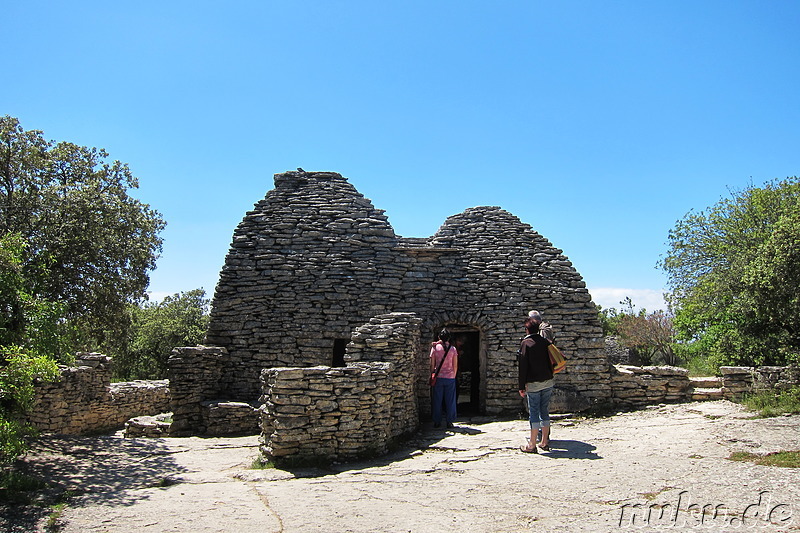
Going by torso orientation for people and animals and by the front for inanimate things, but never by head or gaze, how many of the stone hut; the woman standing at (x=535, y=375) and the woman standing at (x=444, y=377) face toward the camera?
1

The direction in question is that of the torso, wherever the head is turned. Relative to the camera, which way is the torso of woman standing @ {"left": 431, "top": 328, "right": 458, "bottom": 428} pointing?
away from the camera

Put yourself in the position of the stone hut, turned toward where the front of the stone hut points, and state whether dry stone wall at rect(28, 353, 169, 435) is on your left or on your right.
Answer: on your right

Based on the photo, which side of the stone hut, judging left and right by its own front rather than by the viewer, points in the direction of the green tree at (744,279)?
left

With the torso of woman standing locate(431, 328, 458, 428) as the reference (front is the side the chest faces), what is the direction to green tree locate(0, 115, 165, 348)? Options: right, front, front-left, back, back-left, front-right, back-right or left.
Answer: left

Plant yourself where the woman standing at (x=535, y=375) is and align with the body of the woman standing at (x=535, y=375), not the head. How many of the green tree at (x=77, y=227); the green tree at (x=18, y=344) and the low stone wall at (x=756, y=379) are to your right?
1

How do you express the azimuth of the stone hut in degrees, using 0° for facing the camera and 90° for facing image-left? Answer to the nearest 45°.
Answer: approximately 0°

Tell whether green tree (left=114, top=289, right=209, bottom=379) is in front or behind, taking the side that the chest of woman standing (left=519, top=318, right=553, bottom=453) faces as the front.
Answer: in front

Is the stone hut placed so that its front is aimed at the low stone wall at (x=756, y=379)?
no

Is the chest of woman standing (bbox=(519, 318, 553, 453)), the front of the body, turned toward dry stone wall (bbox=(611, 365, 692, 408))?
no

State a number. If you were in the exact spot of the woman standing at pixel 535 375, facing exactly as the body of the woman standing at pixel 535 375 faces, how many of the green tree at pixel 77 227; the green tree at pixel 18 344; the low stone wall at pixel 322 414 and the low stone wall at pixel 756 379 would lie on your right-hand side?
1

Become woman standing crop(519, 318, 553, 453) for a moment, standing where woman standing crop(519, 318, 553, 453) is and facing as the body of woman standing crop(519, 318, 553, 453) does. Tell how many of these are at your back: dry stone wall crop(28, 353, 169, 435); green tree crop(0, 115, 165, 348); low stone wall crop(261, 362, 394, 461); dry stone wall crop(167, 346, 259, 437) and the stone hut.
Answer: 0

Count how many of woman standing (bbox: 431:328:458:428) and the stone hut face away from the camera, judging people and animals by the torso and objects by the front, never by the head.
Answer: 1

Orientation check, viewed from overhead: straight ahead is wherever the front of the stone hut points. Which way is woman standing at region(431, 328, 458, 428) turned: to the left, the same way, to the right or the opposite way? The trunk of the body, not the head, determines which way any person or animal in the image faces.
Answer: the opposite way

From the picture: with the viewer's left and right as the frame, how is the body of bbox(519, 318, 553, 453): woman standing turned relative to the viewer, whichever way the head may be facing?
facing away from the viewer and to the left of the viewer

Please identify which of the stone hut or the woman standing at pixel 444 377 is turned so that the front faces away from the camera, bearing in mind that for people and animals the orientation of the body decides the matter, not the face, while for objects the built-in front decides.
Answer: the woman standing

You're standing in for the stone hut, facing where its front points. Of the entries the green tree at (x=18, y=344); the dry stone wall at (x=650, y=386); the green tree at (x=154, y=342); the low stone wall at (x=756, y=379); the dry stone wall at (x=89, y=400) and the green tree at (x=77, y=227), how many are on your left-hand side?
2
